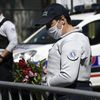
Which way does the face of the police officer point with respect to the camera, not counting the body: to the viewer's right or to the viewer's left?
to the viewer's left

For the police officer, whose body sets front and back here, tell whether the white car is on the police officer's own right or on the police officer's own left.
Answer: on the police officer's own right

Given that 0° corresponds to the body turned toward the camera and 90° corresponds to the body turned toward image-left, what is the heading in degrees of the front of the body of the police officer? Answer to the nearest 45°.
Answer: approximately 90°

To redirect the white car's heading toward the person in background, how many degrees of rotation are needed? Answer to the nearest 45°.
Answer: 0° — it already faces them

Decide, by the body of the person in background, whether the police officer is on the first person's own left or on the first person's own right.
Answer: on the first person's own left
